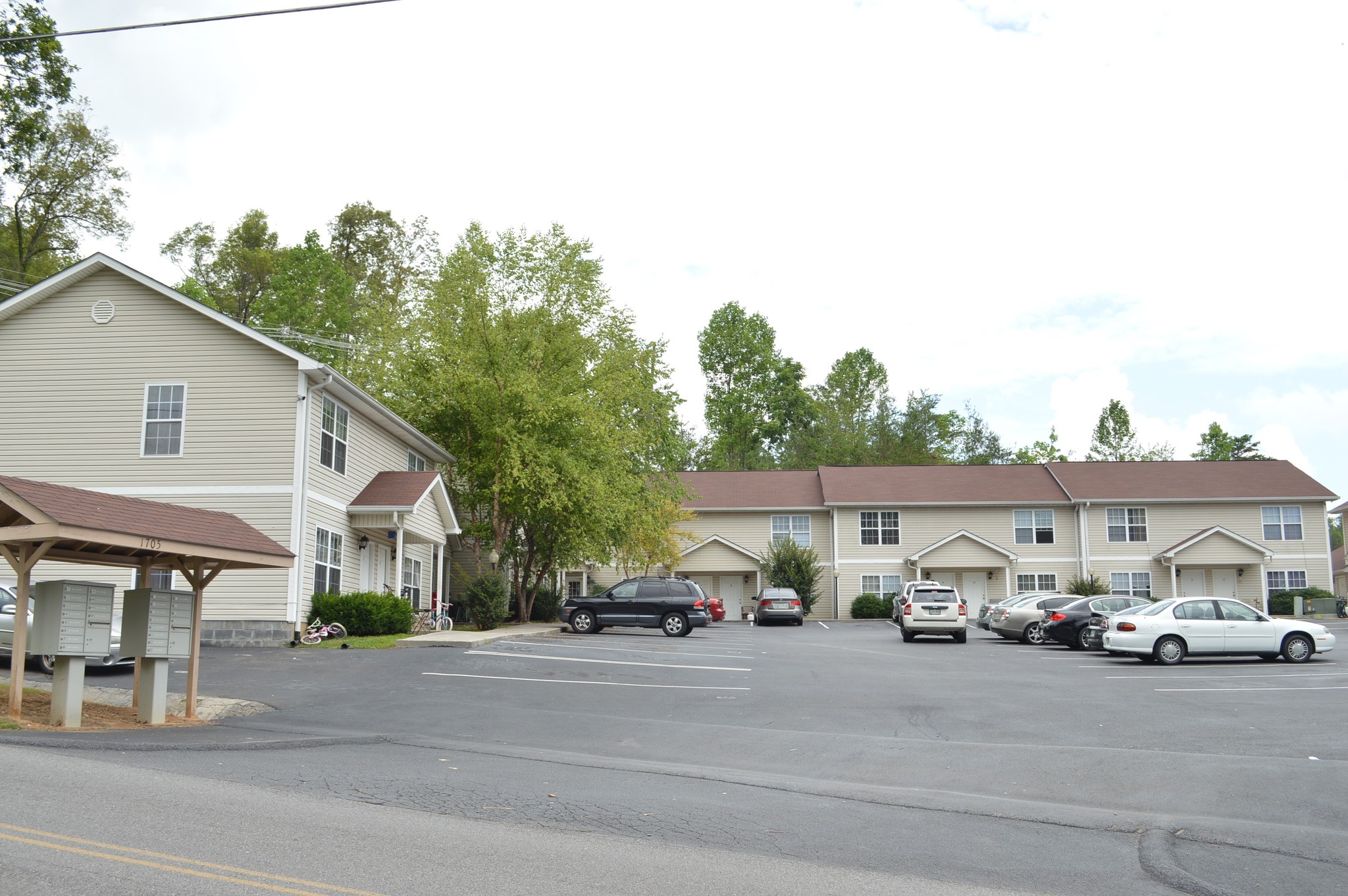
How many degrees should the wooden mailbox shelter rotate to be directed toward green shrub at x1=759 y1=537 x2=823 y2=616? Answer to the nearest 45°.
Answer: approximately 90° to its left

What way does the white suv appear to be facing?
away from the camera

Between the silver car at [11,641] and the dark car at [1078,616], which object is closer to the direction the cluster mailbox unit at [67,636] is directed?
the dark car

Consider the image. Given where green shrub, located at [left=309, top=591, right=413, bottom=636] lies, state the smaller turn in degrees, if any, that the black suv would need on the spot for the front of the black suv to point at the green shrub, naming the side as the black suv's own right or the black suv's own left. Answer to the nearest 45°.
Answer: approximately 45° to the black suv's own left

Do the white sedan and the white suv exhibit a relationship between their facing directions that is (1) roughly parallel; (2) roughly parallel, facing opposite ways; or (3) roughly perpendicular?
roughly perpendicular

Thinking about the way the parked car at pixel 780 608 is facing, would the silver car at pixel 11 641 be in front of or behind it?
behind

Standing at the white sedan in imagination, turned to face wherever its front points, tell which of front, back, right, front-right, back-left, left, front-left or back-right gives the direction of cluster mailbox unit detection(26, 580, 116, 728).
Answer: back-right

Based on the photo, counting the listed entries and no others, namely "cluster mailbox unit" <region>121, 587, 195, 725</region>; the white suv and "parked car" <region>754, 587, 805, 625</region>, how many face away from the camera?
2

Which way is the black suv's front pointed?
to the viewer's left

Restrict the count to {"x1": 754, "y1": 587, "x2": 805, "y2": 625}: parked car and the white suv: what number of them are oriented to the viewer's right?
0

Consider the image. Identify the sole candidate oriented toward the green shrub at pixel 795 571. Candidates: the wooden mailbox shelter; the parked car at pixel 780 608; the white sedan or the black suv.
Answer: the parked car

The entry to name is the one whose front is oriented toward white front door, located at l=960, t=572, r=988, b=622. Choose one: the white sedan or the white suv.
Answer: the white suv

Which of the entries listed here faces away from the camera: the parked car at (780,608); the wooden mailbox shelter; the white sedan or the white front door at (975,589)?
the parked car

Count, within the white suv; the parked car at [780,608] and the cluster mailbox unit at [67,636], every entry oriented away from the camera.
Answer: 2

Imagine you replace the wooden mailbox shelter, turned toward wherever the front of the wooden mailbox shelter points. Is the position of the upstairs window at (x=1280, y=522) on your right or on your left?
on your left

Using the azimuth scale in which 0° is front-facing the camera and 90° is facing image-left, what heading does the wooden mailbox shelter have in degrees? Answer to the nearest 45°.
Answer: approximately 315°
